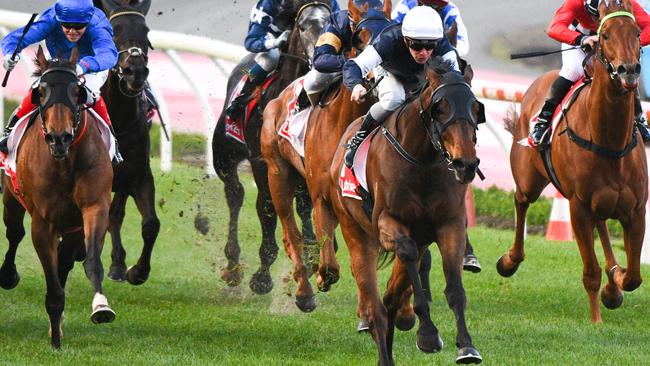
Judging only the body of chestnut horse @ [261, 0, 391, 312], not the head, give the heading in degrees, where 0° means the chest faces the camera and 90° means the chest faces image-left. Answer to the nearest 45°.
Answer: approximately 315°

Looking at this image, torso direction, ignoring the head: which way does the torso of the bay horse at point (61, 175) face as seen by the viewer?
toward the camera

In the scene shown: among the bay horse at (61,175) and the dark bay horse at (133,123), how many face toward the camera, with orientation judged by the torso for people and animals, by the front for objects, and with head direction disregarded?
2

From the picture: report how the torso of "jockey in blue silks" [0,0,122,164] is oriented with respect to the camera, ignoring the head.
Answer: toward the camera

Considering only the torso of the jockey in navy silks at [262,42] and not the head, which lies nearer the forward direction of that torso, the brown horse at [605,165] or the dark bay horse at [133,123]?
the brown horse

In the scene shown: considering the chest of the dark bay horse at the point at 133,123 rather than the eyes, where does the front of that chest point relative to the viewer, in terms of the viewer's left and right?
facing the viewer
